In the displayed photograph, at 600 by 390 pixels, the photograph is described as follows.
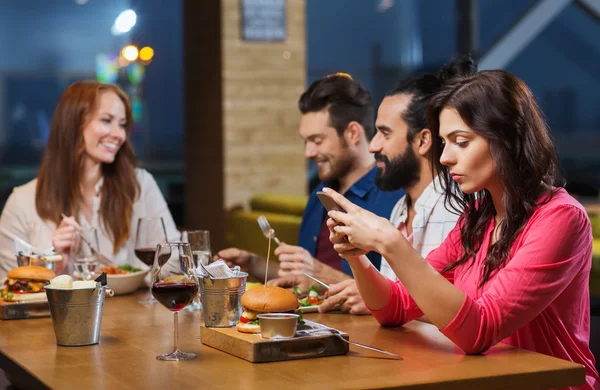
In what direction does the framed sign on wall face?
toward the camera

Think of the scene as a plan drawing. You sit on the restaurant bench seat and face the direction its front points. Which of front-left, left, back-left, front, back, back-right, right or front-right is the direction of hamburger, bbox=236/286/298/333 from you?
front-left

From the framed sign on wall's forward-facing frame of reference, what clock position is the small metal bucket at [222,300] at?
The small metal bucket is roughly at 12 o'clock from the framed sign on wall.

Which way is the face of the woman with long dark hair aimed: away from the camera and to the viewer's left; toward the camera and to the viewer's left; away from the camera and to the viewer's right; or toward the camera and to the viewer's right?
toward the camera and to the viewer's left

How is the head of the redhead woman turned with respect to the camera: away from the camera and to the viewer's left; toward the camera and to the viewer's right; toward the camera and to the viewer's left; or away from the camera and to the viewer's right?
toward the camera and to the viewer's right

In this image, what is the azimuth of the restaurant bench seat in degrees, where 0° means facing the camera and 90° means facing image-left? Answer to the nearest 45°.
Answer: approximately 45°

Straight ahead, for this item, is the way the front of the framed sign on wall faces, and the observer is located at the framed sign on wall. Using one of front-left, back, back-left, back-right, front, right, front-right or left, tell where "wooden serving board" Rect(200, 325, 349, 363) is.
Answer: front

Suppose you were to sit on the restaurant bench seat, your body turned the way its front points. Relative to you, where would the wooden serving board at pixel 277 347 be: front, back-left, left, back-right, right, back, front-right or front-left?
front-left

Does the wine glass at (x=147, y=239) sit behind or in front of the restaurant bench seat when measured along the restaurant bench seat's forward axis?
in front

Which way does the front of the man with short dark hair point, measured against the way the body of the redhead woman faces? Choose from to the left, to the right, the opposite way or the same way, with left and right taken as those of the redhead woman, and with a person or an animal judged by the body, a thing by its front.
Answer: to the right

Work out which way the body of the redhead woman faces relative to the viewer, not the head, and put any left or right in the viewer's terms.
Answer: facing the viewer and to the right of the viewer

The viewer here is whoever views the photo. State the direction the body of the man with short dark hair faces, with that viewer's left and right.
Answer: facing the viewer and to the left of the viewer

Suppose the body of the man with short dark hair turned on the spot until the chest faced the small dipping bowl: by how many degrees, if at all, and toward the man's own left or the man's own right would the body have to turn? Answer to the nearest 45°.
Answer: approximately 45° to the man's own left

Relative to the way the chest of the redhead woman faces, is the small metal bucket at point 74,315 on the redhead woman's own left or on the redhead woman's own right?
on the redhead woman's own right

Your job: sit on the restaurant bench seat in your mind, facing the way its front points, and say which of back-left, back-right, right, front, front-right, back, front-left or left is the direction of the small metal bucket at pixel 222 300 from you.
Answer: front-left
